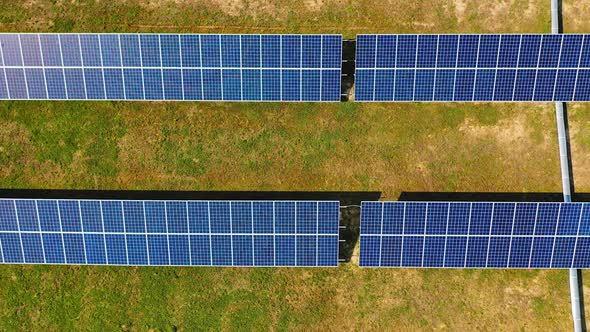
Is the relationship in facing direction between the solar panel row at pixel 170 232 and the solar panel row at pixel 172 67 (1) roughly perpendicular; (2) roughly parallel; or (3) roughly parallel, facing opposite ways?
roughly parallel

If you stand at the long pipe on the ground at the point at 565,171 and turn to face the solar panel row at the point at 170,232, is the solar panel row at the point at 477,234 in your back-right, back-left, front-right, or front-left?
front-left

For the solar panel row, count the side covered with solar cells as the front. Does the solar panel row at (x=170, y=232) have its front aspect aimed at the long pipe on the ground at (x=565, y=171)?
no

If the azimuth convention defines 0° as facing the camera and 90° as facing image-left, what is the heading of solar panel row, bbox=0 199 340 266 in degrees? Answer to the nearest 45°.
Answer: approximately 0°

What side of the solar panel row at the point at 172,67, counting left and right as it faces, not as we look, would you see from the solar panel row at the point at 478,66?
left

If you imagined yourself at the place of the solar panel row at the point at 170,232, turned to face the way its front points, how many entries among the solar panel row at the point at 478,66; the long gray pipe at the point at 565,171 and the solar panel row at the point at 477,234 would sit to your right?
0

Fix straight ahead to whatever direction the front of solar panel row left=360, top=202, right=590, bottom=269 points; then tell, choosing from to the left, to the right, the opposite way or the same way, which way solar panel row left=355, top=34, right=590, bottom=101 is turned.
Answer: the same way

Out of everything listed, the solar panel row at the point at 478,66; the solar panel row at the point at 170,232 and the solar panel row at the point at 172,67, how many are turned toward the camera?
3

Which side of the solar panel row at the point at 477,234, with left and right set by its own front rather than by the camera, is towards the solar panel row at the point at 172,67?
right

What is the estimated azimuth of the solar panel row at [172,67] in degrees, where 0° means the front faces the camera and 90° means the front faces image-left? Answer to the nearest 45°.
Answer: approximately 0°
